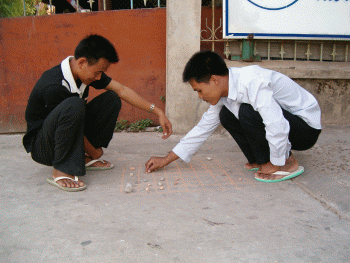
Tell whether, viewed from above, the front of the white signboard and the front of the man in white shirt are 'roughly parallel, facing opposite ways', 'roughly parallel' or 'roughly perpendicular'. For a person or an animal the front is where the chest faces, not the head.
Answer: roughly perpendicular

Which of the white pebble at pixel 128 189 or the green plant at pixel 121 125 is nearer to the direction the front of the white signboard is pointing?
the white pebble

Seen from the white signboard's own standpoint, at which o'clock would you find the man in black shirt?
The man in black shirt is roughly at 1 o'clock from the white signboard.

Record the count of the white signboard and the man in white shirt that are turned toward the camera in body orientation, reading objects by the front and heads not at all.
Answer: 1

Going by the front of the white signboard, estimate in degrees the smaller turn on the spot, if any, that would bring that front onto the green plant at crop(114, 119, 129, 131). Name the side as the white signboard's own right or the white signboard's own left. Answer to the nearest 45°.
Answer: approximately 90° to the white signboard's own right

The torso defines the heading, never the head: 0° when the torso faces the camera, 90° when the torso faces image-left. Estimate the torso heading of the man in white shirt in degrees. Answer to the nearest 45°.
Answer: approximately 90°

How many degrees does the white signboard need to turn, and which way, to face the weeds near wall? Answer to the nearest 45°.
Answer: approximately 90° to its right
